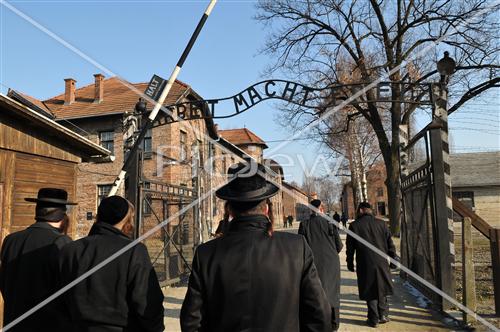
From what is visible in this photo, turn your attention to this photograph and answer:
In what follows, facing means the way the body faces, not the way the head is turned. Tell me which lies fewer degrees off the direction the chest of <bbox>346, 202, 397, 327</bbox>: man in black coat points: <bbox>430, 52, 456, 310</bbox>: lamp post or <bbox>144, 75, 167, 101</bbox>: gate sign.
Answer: the lamp post

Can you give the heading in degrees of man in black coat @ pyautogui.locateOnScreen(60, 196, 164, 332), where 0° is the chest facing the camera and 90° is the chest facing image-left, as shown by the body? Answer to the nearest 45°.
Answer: approximately 225°

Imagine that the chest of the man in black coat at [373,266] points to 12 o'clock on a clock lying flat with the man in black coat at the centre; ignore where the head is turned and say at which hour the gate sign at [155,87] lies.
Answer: The gate sign is roughly at 9 o'clock from the man in black coat.

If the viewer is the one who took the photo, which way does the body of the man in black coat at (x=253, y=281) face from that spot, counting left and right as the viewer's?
facing away from the viewer

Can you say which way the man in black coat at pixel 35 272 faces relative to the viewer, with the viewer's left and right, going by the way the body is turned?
facing away from the viewer and to the right of the viewer

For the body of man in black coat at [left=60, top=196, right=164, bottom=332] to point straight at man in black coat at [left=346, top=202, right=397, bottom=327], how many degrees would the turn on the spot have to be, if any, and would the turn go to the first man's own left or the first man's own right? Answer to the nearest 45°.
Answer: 0° — they already face them

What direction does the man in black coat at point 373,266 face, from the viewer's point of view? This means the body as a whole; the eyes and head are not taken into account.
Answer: away from the camera

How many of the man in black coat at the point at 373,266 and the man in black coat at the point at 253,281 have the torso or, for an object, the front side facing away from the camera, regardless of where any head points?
2

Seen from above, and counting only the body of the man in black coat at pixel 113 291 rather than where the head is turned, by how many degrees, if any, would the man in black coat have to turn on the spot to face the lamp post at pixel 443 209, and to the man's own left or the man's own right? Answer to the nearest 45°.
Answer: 0° — they already face it
